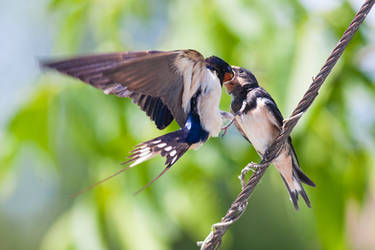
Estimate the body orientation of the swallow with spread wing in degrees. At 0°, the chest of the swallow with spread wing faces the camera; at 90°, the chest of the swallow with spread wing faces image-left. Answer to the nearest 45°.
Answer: approximately 270°
